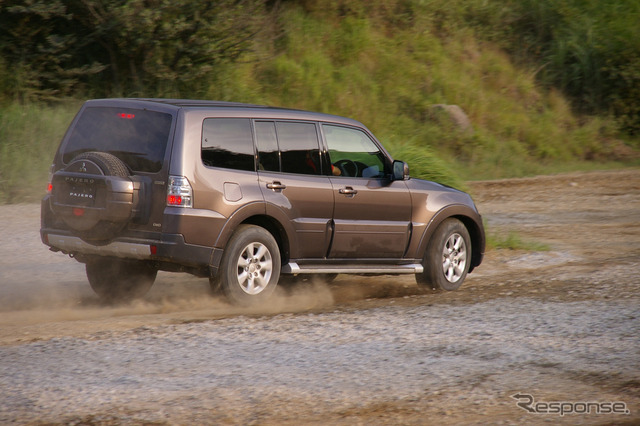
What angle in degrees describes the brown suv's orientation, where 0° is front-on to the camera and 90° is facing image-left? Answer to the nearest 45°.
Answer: approximately 225°

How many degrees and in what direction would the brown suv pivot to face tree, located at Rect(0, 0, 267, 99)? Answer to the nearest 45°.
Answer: approximately 45° to its left
